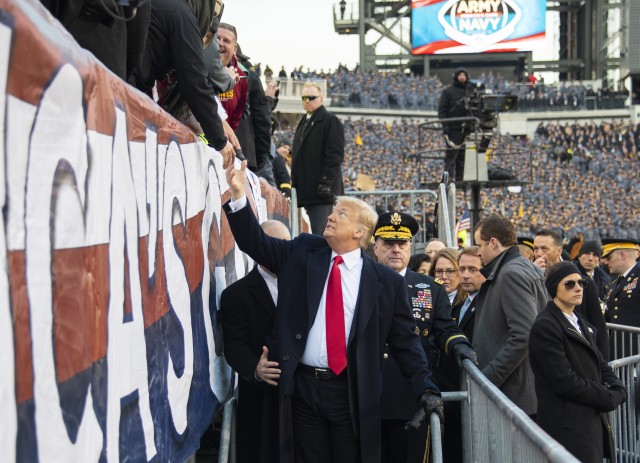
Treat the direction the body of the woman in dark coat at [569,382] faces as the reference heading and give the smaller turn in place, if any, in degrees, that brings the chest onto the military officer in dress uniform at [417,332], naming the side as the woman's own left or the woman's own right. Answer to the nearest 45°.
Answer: approximately 135° to the woman's own right

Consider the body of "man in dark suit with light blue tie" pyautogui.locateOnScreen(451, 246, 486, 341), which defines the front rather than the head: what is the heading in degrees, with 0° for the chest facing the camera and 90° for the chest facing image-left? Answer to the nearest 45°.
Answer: approximately 45°

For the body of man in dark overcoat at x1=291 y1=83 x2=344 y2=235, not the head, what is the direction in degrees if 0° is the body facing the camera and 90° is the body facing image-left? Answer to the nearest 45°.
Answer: approximately 45°

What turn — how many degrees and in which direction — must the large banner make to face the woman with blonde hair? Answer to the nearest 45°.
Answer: approximately 90° to its left
